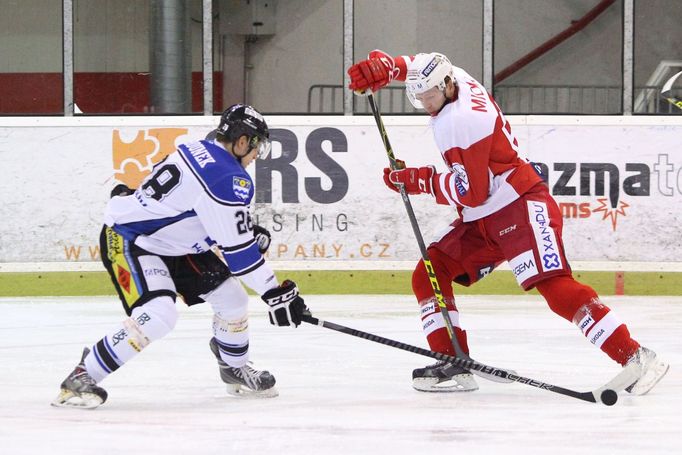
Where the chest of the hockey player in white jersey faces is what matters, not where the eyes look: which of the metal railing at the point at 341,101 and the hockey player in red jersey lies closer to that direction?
the hockey player in red jersey

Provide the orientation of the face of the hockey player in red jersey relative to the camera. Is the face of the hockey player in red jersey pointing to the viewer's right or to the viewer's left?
to the viewer's left

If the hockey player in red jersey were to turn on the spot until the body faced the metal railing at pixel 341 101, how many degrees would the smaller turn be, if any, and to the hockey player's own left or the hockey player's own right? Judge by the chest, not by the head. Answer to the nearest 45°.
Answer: approximately 90° to the hockey player's own right

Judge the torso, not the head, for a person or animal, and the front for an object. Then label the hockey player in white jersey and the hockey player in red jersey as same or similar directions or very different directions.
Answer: very different directions

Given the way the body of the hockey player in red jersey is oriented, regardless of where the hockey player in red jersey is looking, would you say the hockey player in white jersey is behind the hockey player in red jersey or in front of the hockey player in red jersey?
in front

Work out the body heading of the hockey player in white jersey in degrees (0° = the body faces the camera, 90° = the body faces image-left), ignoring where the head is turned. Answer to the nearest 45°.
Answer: approximately 270°

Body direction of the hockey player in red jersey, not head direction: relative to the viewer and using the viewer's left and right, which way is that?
facing to the left of the viewer

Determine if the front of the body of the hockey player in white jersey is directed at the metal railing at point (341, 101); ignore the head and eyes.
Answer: no

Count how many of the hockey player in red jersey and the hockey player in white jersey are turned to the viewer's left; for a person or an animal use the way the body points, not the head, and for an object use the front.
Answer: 1

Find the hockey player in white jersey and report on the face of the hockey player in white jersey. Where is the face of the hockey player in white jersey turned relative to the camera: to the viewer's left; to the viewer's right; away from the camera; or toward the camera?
to the viewer's right

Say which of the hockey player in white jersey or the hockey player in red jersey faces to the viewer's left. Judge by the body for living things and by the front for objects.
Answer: the hockey player in red jersey

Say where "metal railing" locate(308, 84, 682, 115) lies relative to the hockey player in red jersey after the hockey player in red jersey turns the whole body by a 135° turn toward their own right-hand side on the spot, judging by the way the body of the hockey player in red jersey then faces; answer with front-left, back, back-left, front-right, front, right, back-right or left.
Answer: front-left

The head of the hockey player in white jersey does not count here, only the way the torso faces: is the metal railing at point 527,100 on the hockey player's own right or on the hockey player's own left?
on the hockey player's own left
